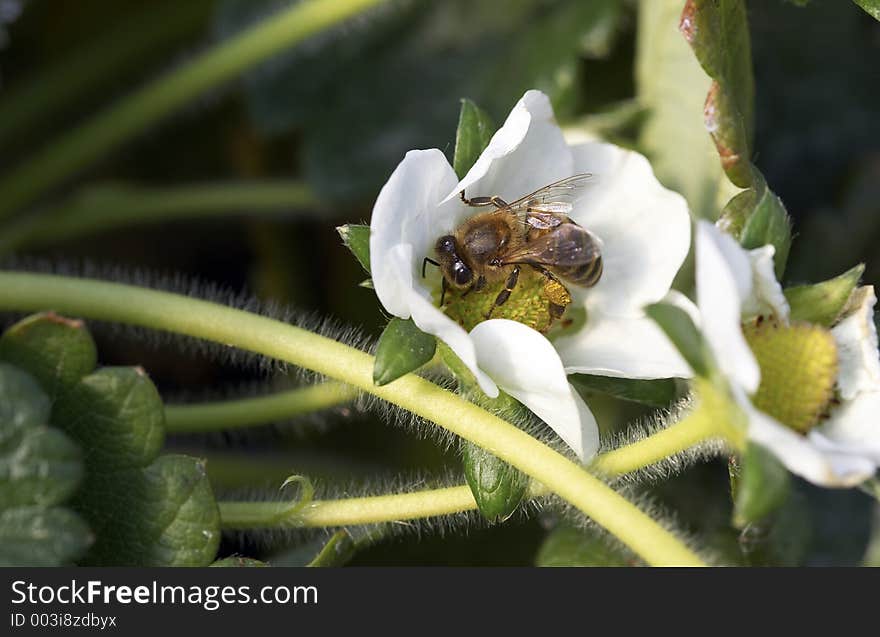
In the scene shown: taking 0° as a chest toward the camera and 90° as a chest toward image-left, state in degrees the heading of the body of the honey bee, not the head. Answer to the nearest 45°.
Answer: approximately 90°

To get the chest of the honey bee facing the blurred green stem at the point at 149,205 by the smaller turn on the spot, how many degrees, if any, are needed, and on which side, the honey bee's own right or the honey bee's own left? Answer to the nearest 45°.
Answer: approximately 45° to the honey bee's own right
